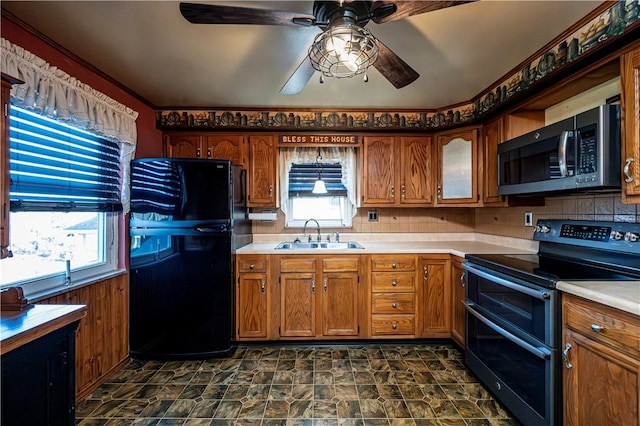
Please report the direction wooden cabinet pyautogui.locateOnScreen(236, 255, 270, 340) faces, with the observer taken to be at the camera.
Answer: facing the viewer

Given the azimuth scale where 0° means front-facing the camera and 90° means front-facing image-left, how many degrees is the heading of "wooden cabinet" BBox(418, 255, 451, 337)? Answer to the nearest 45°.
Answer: approximately 0°

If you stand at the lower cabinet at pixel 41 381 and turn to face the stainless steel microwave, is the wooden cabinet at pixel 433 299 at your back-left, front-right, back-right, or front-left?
front-left

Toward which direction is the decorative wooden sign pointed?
toward the camera

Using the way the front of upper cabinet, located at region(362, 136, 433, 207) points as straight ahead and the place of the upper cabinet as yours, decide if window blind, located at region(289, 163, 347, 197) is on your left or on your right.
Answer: on your right

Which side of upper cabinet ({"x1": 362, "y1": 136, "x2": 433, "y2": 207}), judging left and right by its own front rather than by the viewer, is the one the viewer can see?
front

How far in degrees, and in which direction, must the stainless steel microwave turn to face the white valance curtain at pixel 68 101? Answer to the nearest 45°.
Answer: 0° — it already faces it

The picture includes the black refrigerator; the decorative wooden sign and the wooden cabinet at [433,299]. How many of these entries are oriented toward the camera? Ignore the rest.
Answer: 3

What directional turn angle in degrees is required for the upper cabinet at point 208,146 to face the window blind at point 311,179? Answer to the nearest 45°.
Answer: approximately 90° to its left

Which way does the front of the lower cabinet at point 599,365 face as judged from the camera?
facing the viewer and to the left of the viewer
